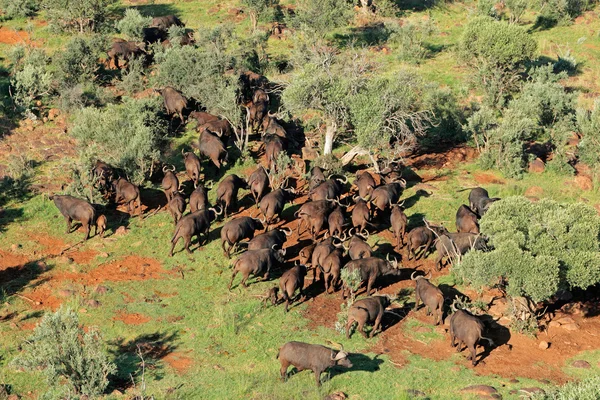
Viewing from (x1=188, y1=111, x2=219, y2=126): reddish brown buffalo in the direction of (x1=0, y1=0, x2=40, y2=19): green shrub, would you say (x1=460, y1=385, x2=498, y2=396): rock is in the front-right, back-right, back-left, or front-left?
back-left

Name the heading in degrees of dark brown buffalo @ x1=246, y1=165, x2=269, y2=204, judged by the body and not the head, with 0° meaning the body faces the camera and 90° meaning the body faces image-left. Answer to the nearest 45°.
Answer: approximately 180°

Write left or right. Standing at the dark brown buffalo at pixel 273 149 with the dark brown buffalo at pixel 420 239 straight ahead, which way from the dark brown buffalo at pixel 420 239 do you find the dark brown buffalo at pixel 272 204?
right

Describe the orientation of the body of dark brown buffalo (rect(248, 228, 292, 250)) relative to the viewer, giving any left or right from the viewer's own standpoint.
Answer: facing to the right of the viewer

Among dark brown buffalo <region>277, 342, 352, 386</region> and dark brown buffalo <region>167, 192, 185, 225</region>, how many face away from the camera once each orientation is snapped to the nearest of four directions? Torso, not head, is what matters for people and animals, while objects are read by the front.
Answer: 1

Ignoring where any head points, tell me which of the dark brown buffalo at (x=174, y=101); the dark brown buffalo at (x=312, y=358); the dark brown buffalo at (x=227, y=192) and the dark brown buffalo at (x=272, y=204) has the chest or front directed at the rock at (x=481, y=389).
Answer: the dark brown buffalo at (x=312, y=358)

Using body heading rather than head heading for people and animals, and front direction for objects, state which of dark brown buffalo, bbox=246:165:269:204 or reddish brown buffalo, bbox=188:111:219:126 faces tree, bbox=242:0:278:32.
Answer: dark brown buffalo, bbox=246:165:269:204

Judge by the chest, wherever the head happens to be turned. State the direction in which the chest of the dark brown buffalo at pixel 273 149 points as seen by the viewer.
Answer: away from the camera

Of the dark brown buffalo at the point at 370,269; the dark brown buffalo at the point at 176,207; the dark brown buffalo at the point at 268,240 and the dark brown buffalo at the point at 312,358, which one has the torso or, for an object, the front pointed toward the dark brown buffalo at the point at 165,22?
the dark brown buffalo at the point at 176,207
